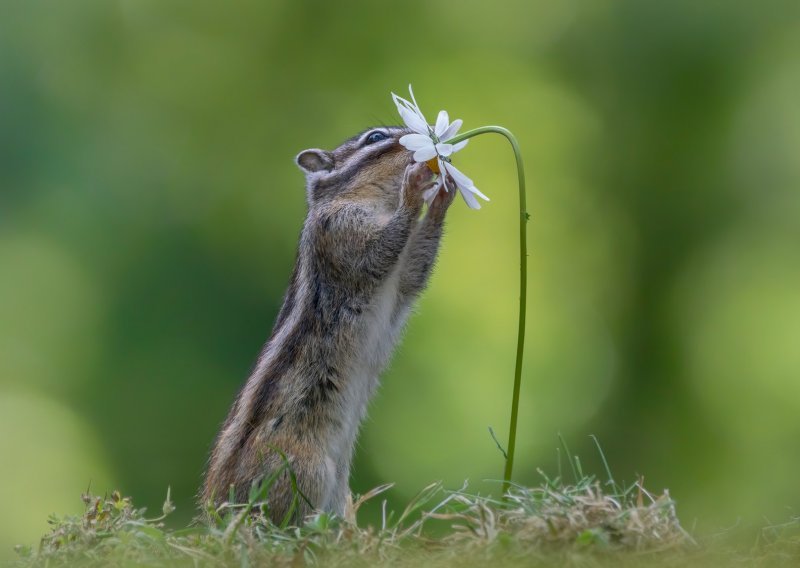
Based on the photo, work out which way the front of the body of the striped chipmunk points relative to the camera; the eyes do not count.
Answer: to the viewer's right

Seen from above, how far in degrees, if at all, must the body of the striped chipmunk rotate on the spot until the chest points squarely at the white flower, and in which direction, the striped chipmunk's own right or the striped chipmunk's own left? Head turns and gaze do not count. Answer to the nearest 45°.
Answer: approximately 45° to the striped chipmunk's own right
